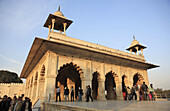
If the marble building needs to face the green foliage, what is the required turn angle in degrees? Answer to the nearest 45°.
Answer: approximately 180°

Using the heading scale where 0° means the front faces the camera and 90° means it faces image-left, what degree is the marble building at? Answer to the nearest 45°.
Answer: approximately 315°
